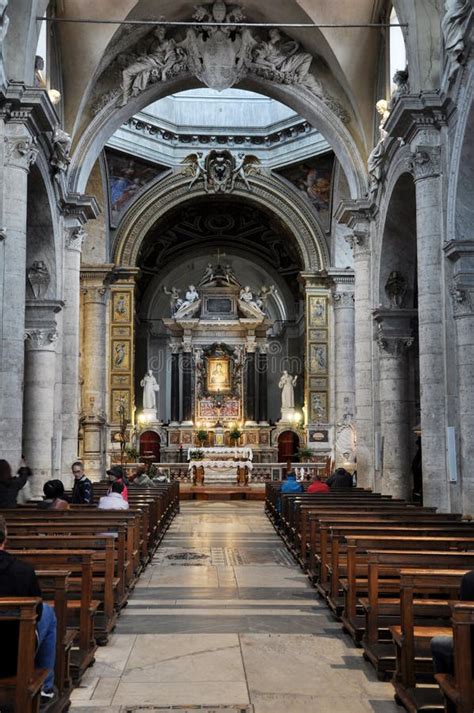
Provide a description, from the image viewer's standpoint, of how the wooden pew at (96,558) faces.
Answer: facing away from the viewer

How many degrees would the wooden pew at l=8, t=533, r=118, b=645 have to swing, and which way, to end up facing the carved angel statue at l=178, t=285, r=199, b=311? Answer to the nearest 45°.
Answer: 0° — it already faces it

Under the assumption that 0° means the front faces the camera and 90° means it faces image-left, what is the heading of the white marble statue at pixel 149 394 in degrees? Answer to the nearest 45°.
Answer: approximately 0°

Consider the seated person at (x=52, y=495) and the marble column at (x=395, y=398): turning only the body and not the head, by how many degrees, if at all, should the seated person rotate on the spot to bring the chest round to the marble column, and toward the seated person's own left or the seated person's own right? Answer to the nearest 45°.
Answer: approximately 45° to the seated person's own right

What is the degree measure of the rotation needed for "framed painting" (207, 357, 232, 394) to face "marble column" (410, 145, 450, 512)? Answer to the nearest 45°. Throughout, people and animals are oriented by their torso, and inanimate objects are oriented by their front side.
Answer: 0° — it already faces it

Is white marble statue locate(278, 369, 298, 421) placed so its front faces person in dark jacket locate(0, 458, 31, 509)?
yes

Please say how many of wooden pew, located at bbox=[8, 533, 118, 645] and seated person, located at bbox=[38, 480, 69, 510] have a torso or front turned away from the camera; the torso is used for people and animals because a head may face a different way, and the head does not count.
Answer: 2

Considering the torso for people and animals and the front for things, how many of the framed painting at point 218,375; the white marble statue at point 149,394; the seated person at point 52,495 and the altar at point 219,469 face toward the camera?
3

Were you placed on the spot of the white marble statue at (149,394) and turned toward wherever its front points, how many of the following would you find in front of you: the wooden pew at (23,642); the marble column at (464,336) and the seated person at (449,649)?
3

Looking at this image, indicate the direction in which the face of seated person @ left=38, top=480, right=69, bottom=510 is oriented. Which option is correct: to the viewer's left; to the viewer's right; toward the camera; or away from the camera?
away from the camera

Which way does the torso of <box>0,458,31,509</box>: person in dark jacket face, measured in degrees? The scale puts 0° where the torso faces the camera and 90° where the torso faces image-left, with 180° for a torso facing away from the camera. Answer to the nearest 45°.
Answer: approximately 180°

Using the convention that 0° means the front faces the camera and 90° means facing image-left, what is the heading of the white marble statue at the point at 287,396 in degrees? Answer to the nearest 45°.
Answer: approximately 0°

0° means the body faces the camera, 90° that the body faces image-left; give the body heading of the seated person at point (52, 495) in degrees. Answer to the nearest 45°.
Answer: approximately 180°

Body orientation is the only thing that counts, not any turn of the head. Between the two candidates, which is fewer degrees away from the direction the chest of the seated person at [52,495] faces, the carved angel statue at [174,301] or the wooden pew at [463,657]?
the carved angel statue
